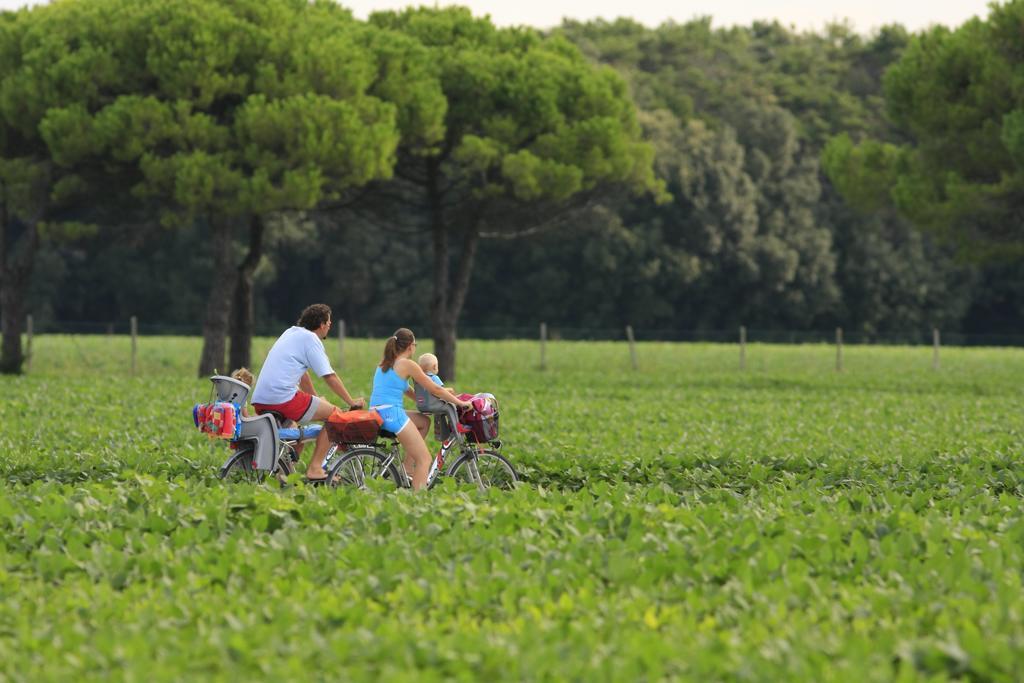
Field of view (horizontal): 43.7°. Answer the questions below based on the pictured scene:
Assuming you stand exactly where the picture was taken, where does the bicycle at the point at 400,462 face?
facing to the right of the viewer

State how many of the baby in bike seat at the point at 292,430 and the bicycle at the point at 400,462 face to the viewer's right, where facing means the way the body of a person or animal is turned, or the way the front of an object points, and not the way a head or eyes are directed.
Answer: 2

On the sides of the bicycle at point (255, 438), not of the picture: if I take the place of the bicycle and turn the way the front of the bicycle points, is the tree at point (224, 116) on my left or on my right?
on my left

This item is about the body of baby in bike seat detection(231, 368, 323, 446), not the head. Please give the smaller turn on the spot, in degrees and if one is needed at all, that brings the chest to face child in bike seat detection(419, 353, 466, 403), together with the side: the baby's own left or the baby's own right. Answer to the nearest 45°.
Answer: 0° — they already face them

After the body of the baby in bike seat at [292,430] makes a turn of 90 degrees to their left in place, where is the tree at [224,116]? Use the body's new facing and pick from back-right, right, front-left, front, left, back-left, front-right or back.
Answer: front

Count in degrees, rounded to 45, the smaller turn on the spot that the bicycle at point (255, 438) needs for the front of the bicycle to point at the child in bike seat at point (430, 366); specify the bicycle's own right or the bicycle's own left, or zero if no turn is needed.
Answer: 0° — it already faces them

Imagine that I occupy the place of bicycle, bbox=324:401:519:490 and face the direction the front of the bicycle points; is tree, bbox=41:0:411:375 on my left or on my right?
on my left

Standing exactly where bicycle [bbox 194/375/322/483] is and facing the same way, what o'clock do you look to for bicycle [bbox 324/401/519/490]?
bicycle [bbox 324/401/519/490] is roughly at 12 o'clock from bicycle [bbox 194/375/322/483].

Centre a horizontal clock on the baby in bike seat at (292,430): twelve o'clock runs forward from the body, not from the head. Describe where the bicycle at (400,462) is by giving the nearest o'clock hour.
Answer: The bicycle is roughly at 12 o'clock from the baby in bike seat.

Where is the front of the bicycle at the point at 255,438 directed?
to the viewer's right

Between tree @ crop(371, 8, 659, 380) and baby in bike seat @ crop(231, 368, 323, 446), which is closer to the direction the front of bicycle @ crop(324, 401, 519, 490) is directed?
the tree

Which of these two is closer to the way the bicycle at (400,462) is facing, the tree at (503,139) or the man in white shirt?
the tree

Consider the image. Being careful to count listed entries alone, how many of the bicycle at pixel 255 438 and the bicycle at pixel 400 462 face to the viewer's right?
2

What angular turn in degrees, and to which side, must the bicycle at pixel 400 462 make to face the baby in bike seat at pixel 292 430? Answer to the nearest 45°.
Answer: approximately 180°

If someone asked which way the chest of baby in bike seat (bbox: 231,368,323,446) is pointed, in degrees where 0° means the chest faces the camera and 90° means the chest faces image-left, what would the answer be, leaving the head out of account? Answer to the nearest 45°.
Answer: approximately 270°
